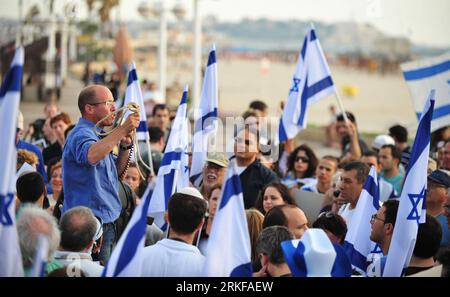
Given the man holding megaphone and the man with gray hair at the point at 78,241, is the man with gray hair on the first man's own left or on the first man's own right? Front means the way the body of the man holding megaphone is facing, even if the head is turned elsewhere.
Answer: on the first man's own right

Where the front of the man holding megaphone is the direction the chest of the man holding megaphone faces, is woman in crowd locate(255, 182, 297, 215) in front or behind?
in front

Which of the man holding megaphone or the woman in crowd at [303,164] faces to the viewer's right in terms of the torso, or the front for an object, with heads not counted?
the man holding megaphone

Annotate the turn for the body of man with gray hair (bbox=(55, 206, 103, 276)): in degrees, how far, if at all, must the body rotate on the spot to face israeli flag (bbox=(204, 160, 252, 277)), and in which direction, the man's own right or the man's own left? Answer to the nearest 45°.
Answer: approximately 90° to the man's own right

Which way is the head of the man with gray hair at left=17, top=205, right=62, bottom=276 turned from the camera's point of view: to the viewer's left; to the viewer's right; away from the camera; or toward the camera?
away from the camera

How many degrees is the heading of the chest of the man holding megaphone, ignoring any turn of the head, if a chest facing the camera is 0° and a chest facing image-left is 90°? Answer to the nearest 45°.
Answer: approximately 270°

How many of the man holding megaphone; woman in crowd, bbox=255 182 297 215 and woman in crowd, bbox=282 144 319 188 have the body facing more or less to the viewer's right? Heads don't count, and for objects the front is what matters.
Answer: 1

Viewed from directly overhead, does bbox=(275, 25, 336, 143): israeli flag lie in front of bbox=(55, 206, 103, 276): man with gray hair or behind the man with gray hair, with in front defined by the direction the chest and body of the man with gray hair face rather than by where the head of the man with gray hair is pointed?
in front

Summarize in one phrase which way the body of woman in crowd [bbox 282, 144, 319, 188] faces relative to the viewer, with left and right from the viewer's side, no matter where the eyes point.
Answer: facing the viewer and to the left of the viewer

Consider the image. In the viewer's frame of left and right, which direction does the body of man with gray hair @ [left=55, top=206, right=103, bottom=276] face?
facing away from the viewer and to the right of the viewer

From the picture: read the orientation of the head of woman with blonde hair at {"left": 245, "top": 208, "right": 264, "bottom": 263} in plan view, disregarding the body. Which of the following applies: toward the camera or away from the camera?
away from the camera

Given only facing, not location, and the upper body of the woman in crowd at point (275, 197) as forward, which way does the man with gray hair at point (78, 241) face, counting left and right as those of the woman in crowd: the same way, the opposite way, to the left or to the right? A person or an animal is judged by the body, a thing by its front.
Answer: the opposite way
